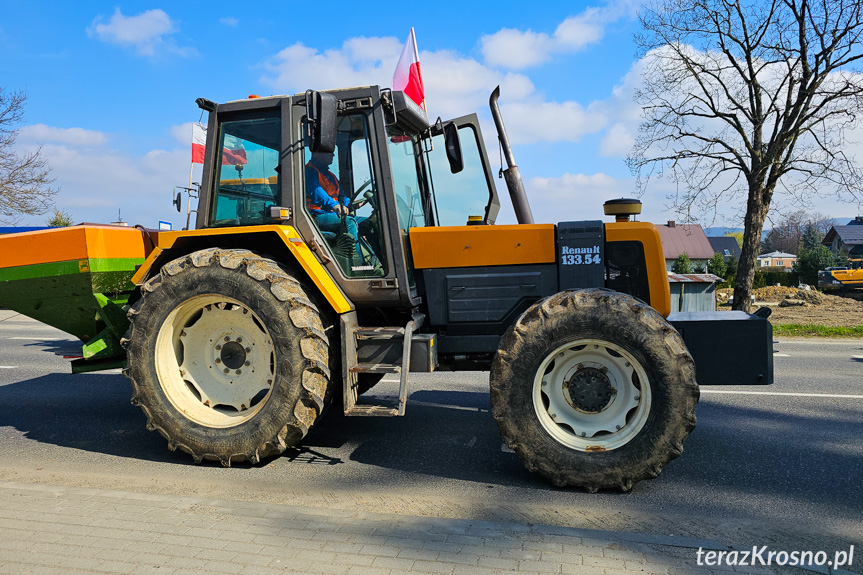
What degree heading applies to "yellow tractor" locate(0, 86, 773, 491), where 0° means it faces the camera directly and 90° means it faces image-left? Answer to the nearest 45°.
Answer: approximately 270°

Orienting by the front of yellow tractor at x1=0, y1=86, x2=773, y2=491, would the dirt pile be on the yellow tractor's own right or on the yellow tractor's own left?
on the yellow tractor's own left
